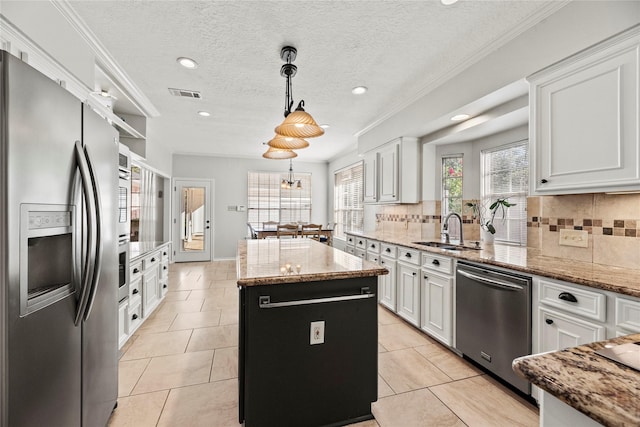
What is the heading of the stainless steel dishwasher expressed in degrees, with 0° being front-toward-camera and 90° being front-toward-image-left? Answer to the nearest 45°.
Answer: approximately 45°

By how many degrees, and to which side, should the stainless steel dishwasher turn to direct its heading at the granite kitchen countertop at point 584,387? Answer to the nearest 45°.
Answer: approximately 45° to its left

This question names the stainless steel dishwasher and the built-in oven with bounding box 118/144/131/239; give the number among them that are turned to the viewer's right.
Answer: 1

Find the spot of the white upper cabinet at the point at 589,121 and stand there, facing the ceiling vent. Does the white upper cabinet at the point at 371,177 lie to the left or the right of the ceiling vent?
right

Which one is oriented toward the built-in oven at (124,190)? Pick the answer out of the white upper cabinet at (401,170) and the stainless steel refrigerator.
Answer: the white upper cabinet

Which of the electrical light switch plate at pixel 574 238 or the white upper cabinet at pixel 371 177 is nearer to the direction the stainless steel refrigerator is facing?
the electrical light switch plate

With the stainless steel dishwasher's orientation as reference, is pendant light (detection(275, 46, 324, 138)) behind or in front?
in front

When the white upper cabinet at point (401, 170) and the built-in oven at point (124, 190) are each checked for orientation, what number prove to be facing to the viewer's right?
1

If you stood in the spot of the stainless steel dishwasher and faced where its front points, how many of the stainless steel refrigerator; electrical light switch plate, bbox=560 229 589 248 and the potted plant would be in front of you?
1

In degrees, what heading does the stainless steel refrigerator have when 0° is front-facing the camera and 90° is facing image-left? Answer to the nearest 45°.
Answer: approximately 315°

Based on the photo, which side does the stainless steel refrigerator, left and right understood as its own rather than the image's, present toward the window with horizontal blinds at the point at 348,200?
left

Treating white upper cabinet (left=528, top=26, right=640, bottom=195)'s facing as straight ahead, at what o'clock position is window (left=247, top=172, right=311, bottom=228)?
The window is roughly at 2 o'clock from the white upper cabinet.

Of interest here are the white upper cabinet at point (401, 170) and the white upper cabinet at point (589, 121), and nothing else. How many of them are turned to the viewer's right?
0

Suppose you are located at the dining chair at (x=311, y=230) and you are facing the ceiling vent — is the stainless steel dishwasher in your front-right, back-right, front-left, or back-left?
front-left

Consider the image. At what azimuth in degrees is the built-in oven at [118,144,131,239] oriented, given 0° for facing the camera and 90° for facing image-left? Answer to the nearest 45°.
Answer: approximately 270°

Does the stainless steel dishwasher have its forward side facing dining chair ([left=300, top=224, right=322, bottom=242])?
no

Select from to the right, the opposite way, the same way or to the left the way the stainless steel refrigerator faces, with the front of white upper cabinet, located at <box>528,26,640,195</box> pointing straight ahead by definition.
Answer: the opposite way

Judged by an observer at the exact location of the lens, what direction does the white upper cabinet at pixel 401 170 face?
facing the viewer and to the left of the viewer

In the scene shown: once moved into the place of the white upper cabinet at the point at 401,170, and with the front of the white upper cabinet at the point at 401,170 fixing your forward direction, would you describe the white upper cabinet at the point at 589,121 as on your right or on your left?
on your left
